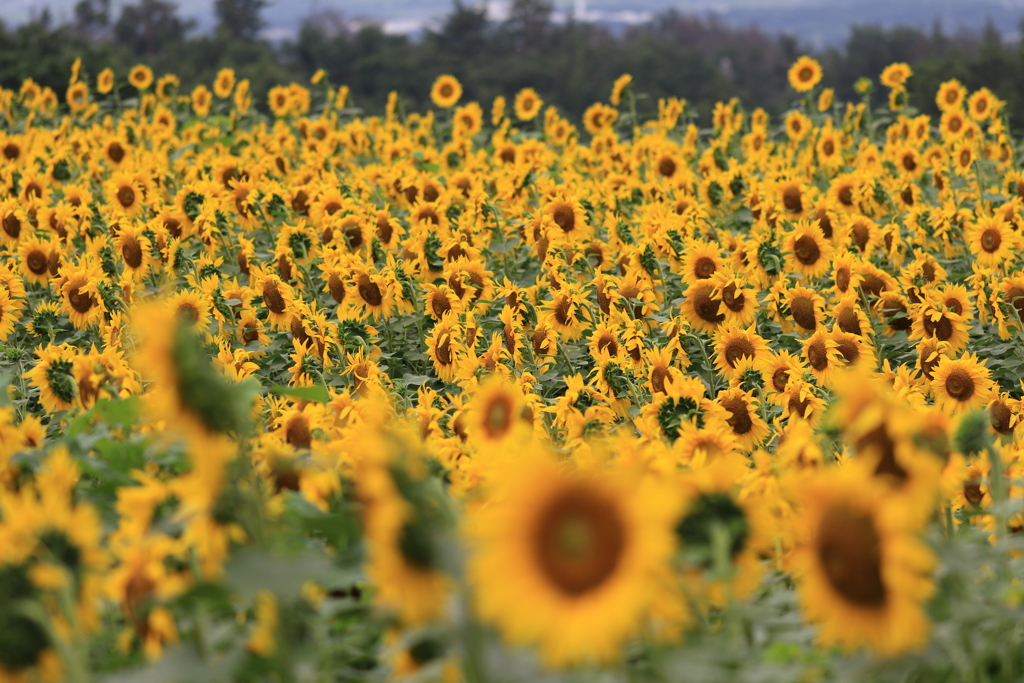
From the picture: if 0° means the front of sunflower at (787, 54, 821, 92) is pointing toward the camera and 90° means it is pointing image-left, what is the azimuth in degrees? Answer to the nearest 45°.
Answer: approximately 0°

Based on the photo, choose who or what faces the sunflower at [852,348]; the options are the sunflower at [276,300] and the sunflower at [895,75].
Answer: the sunflower at [895,75]

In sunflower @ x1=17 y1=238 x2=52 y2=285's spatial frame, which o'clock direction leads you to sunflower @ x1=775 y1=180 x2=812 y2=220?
sunflower @ x1=775 y1=180 x2=812 y2=220 is roughly at 9 o'clock from sunflower @ x1=17 y1=238 x2=52 y2=285.

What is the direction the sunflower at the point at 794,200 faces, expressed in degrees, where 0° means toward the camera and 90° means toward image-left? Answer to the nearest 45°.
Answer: approximately 0°

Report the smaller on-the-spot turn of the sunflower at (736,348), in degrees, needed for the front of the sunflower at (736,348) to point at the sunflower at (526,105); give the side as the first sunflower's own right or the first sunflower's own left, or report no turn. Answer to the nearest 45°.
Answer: approximately 135° to the first sunflower's own right

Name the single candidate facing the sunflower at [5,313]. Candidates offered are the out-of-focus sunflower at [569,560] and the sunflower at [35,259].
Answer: the sunflower at [35,259]

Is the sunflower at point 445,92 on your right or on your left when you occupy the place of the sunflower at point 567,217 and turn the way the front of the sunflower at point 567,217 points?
on your right

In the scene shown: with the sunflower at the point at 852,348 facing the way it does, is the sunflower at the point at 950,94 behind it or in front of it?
behind

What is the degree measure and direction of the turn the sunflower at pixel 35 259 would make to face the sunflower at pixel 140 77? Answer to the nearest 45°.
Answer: approximately 180°
